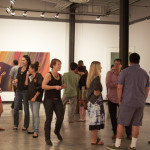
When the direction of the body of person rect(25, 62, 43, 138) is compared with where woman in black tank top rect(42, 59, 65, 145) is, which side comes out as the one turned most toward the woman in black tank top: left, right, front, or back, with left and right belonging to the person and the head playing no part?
left

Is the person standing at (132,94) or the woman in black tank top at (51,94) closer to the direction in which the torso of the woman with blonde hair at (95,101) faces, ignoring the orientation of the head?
the person standing

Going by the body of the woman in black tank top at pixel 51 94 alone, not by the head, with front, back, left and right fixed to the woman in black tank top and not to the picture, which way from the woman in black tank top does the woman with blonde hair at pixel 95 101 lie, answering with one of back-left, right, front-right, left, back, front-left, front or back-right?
front-left

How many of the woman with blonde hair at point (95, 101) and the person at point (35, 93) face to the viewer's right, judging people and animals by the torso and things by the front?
1

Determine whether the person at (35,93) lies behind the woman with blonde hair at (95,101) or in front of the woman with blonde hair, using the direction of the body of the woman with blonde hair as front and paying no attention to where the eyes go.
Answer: behind
